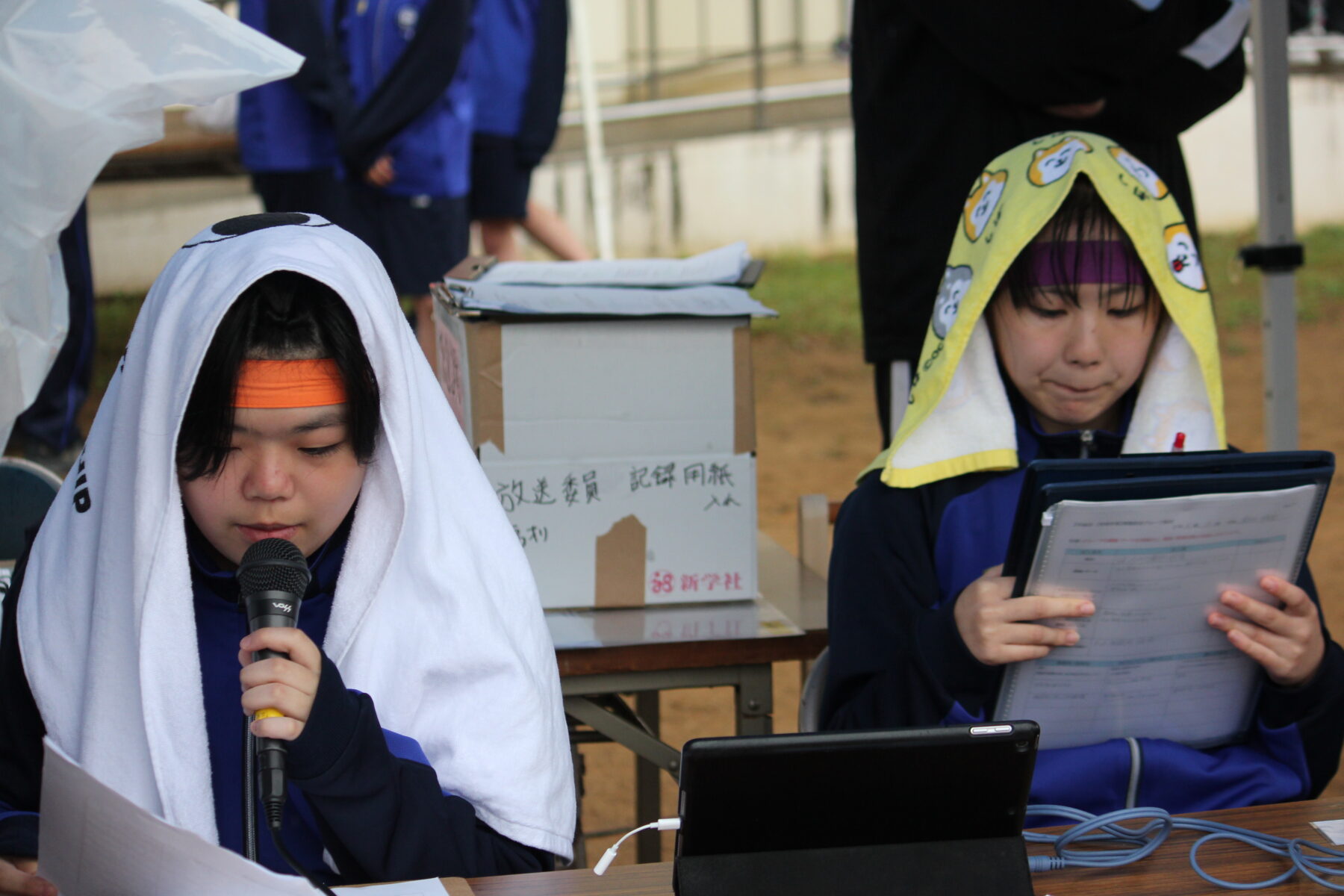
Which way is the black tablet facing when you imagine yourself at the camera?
facing away from the viewer

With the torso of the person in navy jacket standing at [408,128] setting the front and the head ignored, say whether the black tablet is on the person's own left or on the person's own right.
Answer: on the person's own left

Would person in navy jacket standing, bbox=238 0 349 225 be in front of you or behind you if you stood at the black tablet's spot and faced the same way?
in front

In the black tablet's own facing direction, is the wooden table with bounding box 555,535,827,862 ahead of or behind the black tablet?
ahead

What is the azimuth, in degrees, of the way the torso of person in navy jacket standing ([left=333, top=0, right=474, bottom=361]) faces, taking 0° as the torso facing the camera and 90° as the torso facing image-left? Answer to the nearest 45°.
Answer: approximately 45°

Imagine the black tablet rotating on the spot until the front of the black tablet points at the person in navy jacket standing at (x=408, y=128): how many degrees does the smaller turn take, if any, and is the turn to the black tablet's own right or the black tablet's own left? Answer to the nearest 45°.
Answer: approximately 45° to the black tablet's own left

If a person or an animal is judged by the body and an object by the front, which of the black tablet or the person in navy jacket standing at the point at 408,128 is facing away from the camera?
the black tablet

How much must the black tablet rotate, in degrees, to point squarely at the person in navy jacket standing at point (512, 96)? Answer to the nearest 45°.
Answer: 0° — it already faces them

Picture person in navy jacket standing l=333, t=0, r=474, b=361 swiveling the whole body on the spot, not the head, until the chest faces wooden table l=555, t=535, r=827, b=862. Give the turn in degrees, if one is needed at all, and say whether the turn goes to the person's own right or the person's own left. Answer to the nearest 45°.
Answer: approximately 45° to the person's own left

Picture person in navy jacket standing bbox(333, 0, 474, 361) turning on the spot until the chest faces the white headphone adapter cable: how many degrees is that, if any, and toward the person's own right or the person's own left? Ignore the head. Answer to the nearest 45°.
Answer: approximately 45° to the person's own left

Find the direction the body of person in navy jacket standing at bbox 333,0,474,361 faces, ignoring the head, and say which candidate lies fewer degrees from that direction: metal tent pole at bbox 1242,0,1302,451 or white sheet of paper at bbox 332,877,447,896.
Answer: the white sheet of paper
